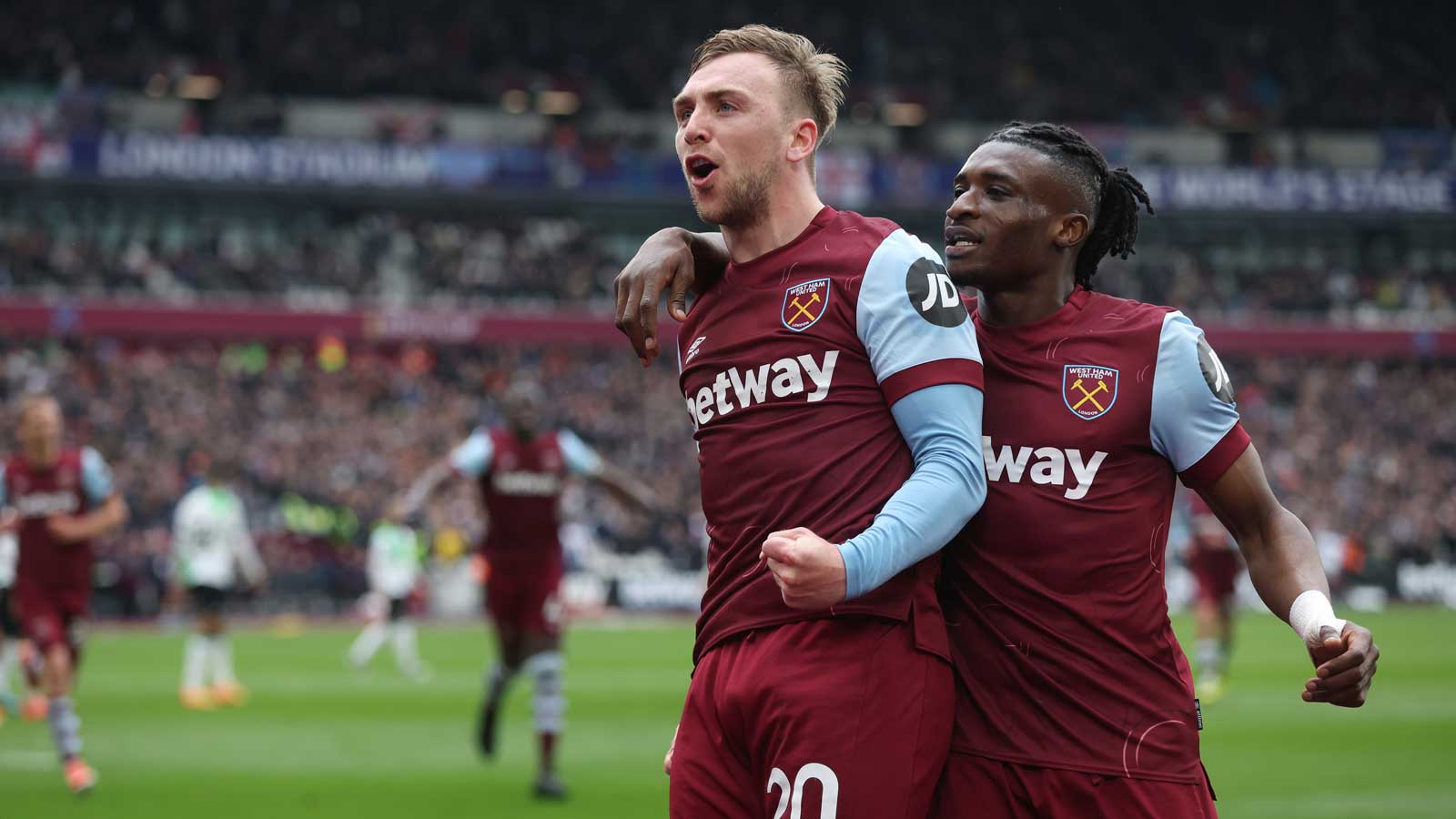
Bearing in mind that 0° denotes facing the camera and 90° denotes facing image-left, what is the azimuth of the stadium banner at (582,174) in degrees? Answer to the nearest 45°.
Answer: approximately 0°

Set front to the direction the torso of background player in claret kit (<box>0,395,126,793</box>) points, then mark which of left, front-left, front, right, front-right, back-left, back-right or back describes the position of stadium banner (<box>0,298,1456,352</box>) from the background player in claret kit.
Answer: back

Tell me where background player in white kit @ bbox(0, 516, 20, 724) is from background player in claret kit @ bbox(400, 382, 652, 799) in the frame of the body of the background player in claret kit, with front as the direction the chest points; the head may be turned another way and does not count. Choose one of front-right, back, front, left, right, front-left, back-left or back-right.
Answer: back-right

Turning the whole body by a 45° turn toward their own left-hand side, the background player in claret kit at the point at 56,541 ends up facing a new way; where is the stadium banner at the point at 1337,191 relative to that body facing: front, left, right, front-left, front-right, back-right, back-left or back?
left

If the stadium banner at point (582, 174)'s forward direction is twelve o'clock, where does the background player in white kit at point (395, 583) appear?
The background player in white kit is roughly at 12 o'clock from the stadium banner.

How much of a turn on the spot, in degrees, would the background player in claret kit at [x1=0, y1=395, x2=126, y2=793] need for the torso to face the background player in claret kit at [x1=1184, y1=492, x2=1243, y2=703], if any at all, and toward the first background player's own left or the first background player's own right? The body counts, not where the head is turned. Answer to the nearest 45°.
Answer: approximately 90° to the first background player's own left

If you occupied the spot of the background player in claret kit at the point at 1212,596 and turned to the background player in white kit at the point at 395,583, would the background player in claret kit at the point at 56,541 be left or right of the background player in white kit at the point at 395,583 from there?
left

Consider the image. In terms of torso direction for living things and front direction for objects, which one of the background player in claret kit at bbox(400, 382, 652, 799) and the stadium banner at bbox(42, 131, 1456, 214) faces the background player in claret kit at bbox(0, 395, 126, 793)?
the stadium banner

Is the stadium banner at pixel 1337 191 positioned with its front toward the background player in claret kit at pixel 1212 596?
yes

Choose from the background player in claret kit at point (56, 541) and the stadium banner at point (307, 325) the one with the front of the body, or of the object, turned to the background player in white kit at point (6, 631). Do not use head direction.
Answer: the stadium banner

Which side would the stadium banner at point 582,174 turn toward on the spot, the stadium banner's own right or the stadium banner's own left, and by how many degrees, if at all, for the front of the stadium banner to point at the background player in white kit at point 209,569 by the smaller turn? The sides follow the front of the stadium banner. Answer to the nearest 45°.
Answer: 0° — it already faces them
